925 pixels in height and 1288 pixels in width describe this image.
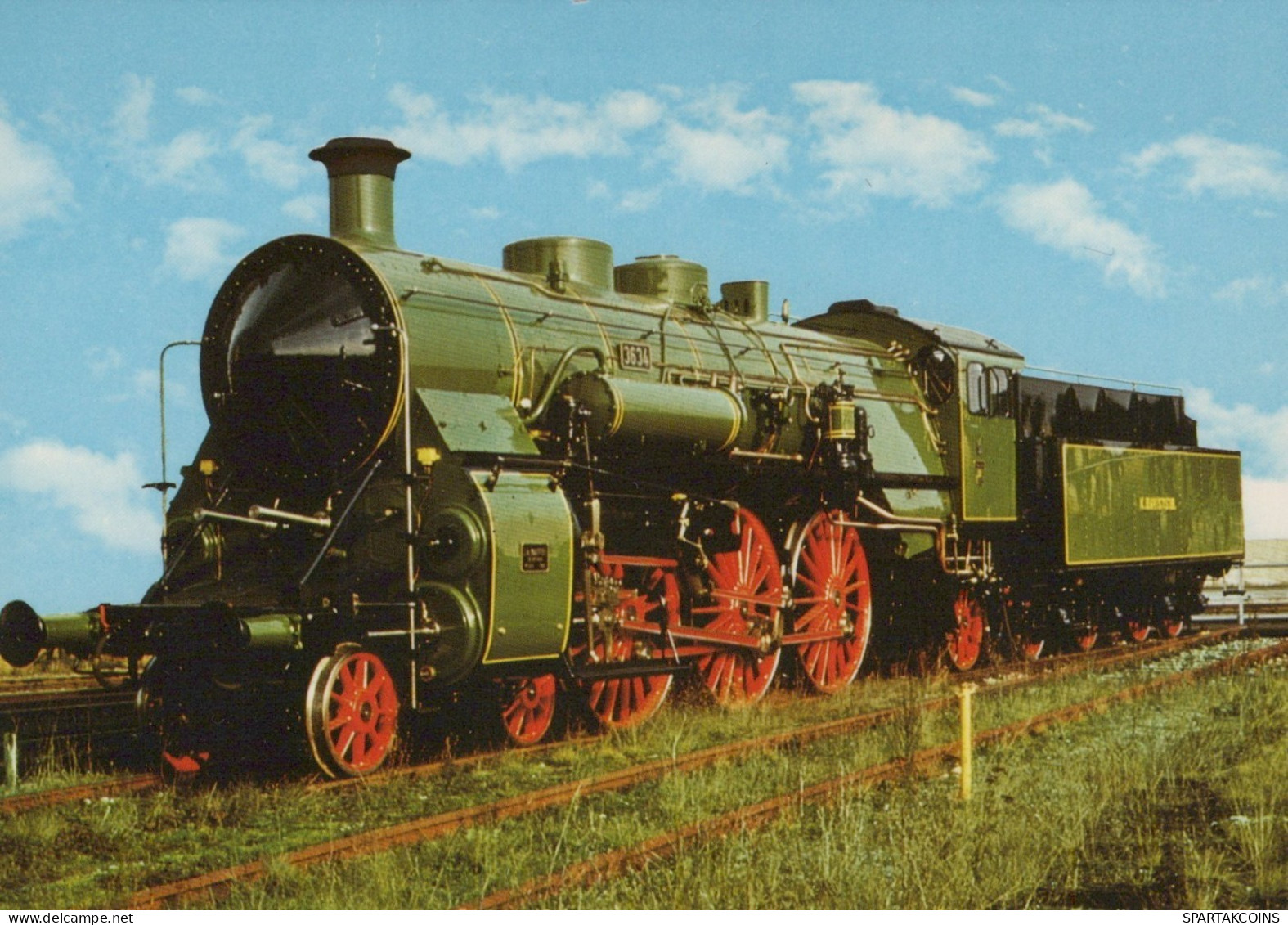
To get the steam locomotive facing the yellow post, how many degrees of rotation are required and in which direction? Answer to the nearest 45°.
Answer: approximately 90° to its left

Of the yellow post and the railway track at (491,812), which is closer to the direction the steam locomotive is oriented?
the railway track

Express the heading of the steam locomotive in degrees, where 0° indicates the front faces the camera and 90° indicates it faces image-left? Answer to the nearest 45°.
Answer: approximately 45°
